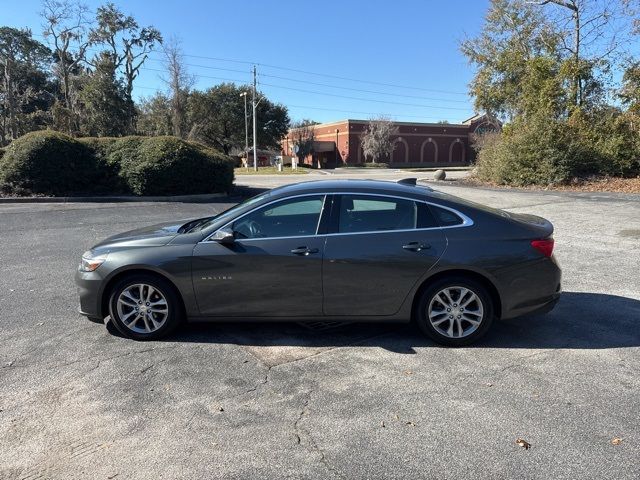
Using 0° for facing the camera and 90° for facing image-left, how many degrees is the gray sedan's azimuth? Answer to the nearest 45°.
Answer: approximately 90°

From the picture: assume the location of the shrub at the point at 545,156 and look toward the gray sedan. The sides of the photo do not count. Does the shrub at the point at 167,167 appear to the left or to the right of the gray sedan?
right

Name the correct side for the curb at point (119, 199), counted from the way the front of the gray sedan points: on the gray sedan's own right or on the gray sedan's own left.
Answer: on the gray sedan's own right

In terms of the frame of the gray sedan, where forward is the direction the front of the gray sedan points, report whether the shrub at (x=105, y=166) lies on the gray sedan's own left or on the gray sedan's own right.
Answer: on the gray sedan's own right

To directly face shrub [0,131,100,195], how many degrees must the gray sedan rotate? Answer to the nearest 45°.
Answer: approximately 45° to its right

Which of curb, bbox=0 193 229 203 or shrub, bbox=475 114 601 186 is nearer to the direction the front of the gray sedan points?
the curb

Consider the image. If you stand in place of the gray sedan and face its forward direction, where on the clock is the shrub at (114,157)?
The shrub is roughly at 2 o'clock from the gray sedan.

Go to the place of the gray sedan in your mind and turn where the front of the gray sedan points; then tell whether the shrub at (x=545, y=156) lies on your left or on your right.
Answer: on your right
